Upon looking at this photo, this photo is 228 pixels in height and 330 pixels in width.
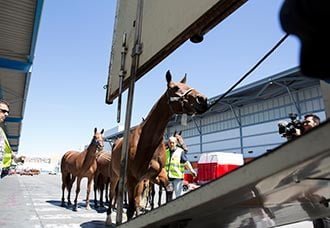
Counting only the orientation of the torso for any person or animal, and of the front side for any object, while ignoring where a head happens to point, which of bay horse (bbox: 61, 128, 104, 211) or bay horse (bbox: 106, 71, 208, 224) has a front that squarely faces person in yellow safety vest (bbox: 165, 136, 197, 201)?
bay horse (bbox: 61, 128, 104, 211)

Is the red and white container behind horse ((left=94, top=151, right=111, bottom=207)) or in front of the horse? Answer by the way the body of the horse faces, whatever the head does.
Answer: in front

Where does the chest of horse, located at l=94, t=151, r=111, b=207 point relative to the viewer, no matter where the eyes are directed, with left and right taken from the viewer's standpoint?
facing away from the viewer and to the right of the viewer

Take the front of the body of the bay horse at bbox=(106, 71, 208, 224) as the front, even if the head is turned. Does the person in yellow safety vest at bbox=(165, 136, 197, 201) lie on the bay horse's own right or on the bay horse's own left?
on the bay horse's own left

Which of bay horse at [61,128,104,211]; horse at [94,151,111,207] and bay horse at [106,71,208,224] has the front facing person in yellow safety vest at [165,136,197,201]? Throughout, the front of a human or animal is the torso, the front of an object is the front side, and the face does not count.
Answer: bay horse at [61,128,104,211]

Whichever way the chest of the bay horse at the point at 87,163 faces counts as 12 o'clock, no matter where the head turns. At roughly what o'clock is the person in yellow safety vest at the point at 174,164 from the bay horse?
The person in yellow safety vest is roughly at 12 o'clock from the bay horse.

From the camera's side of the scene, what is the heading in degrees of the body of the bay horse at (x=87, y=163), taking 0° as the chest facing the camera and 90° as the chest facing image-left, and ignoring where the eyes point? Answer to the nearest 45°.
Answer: approximately 315°

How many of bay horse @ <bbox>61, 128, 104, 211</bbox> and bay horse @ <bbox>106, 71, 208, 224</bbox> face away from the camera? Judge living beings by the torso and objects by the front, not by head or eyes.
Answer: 0

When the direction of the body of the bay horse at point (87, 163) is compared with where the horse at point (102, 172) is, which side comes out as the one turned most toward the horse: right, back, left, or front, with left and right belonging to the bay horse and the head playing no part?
left

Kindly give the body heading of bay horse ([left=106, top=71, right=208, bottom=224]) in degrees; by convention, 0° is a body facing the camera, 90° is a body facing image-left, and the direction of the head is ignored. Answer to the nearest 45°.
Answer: approximately 315°
